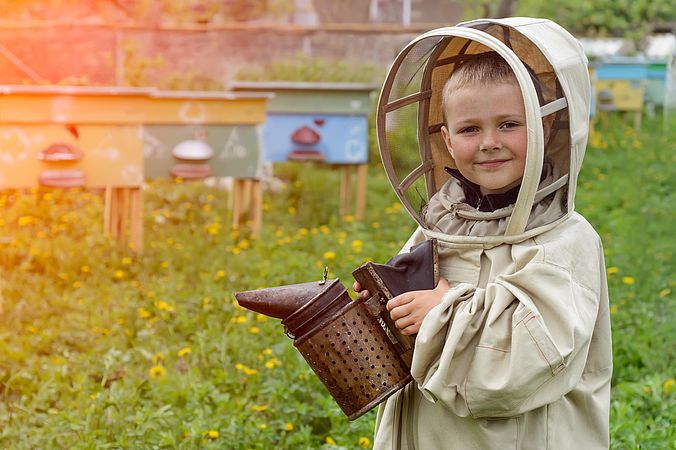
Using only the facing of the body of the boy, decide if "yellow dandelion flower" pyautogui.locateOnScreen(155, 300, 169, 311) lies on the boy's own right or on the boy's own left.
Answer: on the boy's own right

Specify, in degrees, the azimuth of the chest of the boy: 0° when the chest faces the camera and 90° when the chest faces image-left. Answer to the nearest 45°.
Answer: approximately 45°

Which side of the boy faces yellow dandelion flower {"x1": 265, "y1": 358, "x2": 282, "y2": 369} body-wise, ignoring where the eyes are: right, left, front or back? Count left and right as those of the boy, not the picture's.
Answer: right

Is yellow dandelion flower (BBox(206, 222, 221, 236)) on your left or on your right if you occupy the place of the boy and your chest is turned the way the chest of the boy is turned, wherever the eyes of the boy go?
on your right

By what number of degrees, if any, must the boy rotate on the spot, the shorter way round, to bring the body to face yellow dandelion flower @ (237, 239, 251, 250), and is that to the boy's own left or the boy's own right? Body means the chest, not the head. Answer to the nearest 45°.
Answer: approximately 135° to the boy's own right

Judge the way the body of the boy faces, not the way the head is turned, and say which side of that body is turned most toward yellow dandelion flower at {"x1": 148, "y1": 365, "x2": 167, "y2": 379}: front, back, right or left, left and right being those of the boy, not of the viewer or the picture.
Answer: right
